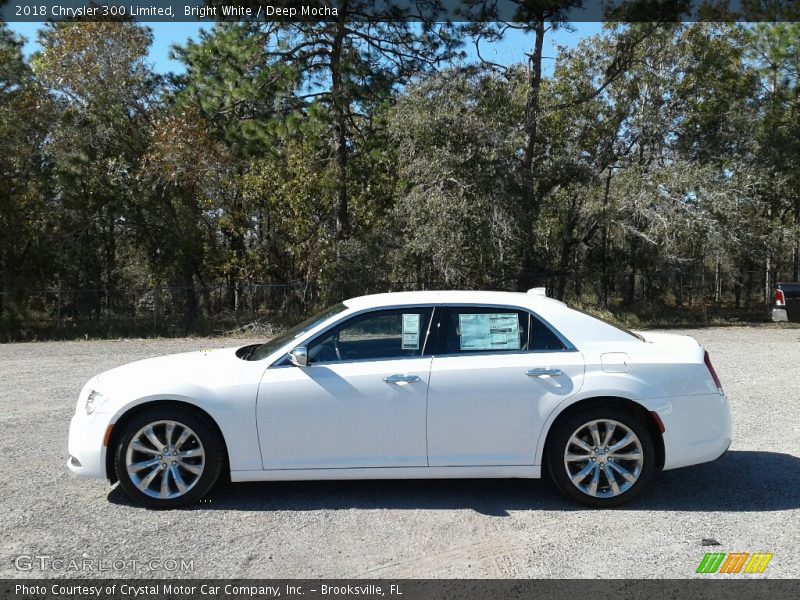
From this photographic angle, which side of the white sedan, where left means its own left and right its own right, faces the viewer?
left

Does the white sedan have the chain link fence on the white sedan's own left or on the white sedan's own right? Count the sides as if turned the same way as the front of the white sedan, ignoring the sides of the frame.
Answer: on the white sedan's own right
